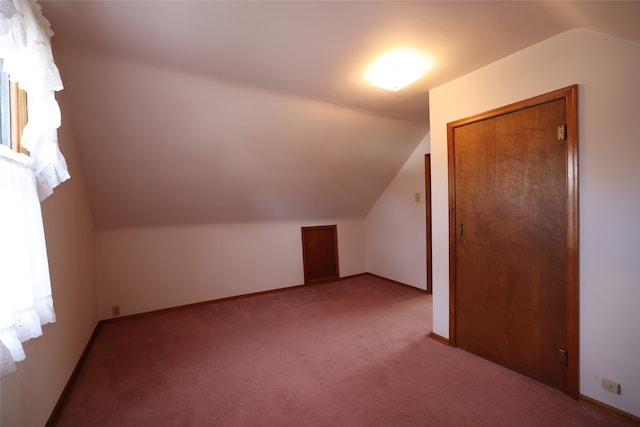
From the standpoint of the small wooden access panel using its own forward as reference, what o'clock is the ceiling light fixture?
The ceiling light fixture is roughly at 1 o'clock from the small wooden access panel.

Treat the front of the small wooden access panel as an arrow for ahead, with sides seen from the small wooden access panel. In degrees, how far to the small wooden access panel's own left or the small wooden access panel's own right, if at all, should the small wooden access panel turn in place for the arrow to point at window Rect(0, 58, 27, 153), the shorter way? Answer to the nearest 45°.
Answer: approximately 90° to the small wooden access panel's own right

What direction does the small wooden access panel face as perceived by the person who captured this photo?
facing the viewer and to the right of the viewer

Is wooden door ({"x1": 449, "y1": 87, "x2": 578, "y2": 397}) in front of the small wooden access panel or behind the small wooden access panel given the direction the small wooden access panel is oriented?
in front

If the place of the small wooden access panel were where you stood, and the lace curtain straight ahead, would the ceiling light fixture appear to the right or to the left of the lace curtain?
left

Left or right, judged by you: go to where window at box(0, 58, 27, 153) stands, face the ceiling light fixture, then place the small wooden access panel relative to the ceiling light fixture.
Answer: left
